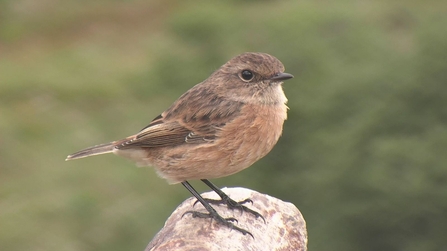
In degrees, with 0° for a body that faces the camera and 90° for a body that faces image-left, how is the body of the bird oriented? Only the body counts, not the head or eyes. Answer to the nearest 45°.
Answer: approximately 270°
